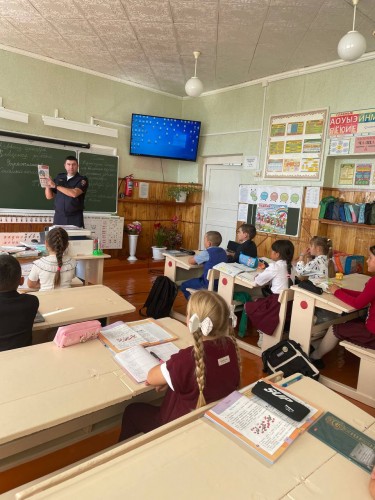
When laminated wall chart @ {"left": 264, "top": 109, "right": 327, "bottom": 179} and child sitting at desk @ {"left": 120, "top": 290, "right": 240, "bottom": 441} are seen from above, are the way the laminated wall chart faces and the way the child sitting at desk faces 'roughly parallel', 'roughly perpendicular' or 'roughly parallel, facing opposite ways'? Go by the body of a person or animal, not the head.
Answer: roughly perpendicular

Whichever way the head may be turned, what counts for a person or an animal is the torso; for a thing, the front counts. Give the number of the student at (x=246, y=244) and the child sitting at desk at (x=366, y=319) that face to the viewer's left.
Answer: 2

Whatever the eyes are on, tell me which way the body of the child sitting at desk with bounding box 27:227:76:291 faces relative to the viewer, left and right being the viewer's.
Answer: facing away from the viewer

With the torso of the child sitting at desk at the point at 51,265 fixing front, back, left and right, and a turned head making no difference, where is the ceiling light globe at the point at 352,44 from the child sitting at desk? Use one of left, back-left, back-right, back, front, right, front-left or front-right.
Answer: right

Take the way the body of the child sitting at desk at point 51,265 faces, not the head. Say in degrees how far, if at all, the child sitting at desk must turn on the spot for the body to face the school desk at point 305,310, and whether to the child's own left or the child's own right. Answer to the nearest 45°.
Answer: approximately 90° to the child's own right

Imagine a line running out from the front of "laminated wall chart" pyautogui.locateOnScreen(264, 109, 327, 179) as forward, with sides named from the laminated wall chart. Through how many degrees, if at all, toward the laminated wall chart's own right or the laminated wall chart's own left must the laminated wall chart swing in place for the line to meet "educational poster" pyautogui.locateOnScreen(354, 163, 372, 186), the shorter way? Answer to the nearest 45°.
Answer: approximately 90° to the laminated wall chart's own left

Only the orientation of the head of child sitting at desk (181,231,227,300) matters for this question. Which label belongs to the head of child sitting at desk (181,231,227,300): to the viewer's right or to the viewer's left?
to the viewer's left

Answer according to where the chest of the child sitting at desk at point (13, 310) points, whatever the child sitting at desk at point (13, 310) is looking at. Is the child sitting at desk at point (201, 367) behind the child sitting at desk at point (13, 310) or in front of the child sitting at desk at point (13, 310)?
behind

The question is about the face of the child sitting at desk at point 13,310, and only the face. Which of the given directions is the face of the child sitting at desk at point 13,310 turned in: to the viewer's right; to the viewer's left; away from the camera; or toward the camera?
away from the camera

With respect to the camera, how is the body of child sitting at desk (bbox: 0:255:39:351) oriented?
away from the camera

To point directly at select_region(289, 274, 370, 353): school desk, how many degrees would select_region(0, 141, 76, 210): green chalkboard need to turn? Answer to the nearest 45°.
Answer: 0° — it already faces it

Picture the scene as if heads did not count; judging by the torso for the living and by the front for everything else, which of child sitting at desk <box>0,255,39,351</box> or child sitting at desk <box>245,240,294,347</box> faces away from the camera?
child sitting at desk <box>0,255,39,351</box>

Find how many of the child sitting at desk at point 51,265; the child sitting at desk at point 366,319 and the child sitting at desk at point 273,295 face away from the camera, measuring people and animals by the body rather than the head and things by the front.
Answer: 1

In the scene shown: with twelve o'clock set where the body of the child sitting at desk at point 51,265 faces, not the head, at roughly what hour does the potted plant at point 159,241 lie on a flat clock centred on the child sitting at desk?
The potted plant is roughly at 1 o'clock from the child sitting at desk.

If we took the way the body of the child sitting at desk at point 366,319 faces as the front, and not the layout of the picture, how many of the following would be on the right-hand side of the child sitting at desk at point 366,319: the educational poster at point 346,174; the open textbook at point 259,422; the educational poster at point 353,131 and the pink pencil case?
2

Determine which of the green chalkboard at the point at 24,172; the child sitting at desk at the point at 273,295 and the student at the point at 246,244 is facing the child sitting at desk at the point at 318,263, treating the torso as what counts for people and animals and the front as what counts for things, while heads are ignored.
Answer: the green chalkboard
